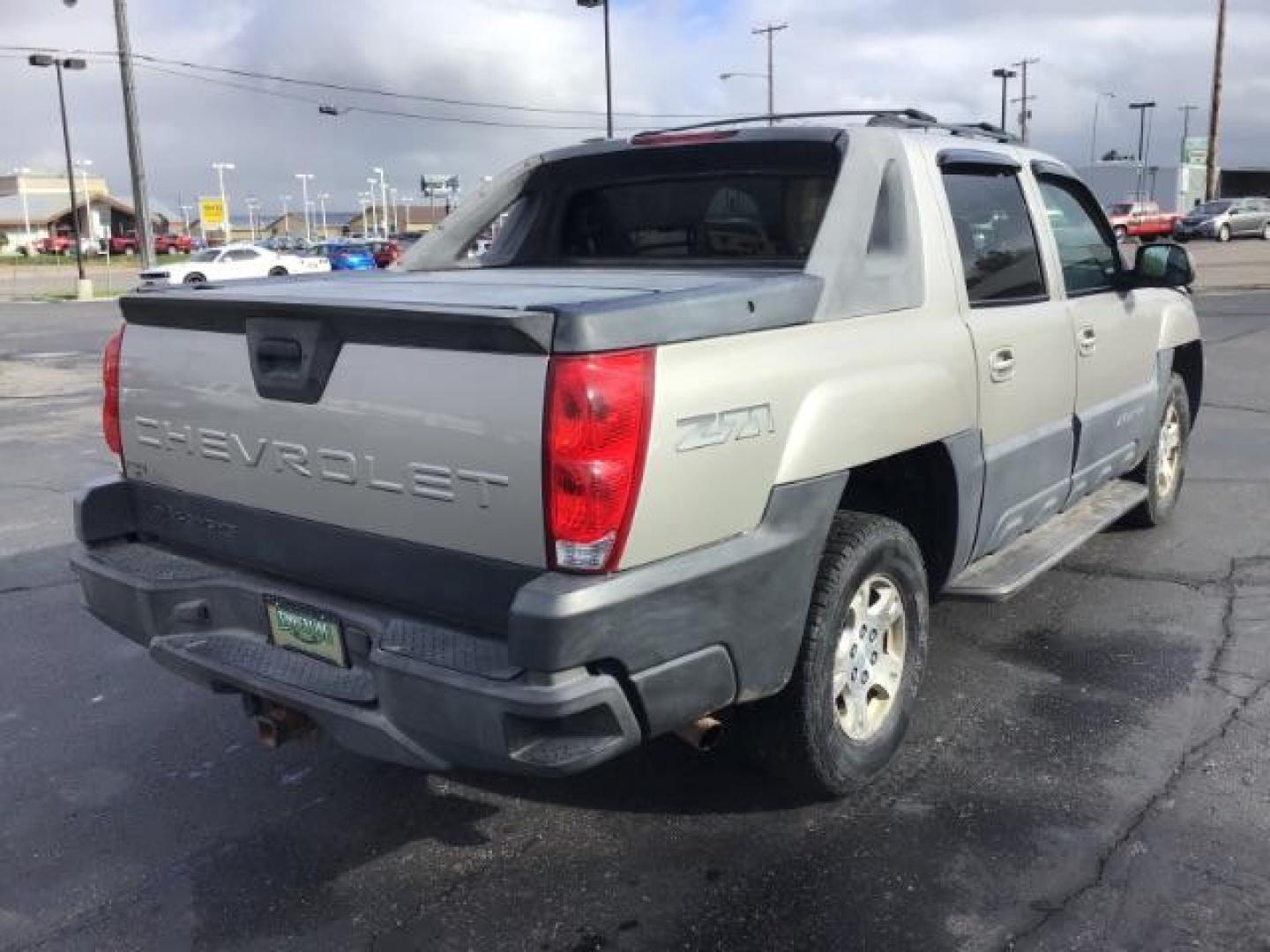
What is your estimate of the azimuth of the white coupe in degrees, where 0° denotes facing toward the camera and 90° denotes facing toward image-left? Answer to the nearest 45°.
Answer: approximately 45°

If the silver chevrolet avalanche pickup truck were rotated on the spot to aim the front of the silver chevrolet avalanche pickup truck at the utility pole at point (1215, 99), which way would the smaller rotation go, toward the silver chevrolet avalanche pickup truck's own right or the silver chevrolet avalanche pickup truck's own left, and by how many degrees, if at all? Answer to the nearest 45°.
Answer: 0° — it already faces it

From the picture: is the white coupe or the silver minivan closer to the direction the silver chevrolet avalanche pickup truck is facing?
the silver minivan

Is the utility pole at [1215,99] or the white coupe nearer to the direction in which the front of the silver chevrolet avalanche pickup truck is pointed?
the utility pole

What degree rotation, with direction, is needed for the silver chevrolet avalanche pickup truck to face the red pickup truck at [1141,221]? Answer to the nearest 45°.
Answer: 0° — it already faces it

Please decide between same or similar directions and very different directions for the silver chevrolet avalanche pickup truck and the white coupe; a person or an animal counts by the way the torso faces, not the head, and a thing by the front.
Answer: very different directions

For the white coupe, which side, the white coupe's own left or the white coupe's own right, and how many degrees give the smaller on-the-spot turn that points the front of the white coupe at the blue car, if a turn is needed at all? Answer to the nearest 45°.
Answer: approximately 180°

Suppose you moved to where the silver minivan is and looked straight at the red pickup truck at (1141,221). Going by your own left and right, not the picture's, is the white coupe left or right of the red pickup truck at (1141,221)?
left

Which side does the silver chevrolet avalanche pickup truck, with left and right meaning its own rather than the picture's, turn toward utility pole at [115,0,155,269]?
left

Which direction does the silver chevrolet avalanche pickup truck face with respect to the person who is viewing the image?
facing away from the viewer and to the right of the viewer
